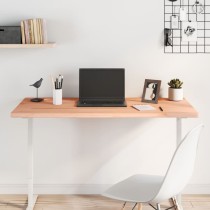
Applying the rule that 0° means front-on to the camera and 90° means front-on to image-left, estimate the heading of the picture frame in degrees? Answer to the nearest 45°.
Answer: approximately 0°

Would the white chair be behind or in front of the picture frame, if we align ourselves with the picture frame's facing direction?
in front

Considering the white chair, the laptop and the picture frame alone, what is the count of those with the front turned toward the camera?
2

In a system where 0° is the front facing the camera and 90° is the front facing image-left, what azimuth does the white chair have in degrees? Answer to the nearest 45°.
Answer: approximately 135°
